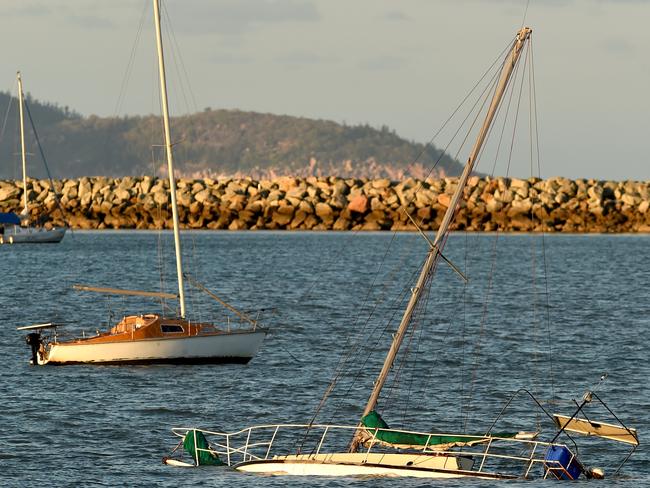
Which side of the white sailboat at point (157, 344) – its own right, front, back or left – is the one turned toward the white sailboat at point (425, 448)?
right

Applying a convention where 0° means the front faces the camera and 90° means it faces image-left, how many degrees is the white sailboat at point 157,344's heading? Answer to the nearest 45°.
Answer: approximately 270°
